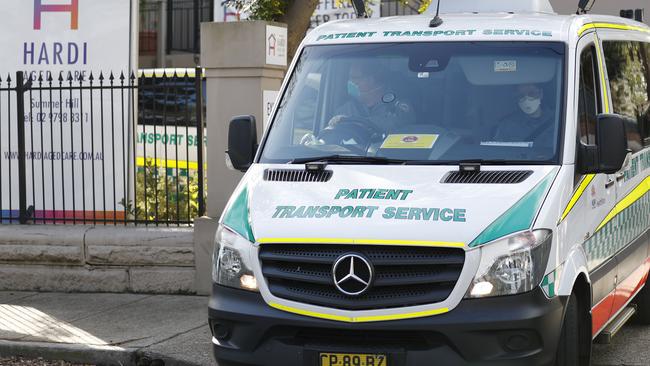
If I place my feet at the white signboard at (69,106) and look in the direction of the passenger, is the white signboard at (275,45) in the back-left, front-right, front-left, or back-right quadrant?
front-left

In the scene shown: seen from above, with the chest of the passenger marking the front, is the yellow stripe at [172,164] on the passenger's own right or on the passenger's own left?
on the passenger's own right

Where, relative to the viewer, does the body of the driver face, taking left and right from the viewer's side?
facing the viewer and to the left of the viewer

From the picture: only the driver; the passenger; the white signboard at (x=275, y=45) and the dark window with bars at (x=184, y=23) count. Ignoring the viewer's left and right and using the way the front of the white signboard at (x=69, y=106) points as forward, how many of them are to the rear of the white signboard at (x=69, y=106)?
1

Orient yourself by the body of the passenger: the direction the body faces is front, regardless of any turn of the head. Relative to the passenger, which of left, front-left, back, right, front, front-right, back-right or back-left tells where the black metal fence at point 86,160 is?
right

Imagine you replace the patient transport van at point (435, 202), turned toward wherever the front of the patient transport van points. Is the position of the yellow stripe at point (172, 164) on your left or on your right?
on your right

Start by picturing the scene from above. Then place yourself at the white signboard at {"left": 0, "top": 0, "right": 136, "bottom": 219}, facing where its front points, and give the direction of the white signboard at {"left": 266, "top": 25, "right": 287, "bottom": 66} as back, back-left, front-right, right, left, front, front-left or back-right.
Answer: front-left

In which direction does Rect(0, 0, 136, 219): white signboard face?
toward the camera

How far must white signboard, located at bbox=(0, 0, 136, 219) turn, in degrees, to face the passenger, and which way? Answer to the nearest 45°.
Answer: approximately 45° to its left

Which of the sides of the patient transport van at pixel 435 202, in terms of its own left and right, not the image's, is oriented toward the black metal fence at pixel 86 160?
right

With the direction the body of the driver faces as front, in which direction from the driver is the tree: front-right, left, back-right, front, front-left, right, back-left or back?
back-right

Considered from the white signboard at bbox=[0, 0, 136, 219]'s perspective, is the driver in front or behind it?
in front

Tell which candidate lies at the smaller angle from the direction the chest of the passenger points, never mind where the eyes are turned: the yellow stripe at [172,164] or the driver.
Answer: the driver

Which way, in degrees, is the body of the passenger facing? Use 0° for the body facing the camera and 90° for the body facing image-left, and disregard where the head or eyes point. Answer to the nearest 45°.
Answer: approximately 45°
